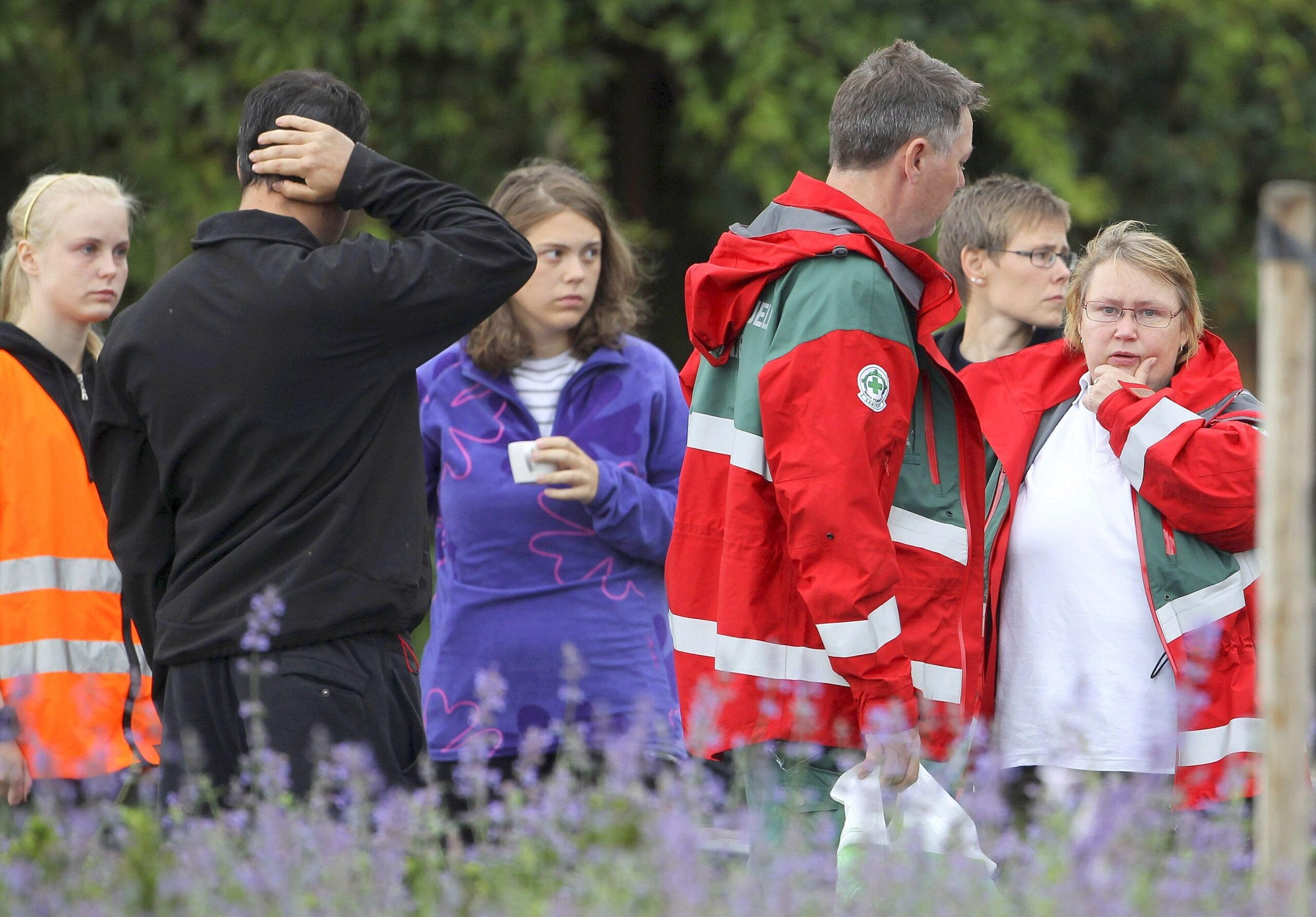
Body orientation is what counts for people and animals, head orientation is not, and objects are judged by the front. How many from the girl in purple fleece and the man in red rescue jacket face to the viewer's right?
1

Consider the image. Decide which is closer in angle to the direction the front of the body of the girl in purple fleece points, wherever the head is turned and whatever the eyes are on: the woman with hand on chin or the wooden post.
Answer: the wooden post

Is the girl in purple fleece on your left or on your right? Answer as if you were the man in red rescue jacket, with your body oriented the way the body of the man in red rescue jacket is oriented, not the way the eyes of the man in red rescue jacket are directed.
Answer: on your left

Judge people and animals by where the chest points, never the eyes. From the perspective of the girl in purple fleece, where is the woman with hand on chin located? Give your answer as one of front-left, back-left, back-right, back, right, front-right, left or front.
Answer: front-left

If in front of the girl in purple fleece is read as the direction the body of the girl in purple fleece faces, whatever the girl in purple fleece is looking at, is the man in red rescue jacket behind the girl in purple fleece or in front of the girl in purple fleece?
in front

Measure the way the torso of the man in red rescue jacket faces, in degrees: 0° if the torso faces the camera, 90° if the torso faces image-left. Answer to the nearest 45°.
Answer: approximately 270°

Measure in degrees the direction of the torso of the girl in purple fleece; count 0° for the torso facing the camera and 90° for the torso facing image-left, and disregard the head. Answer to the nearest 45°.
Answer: approximately 0°

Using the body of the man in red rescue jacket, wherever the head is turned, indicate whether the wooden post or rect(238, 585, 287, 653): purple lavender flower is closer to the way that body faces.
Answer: the wooden post

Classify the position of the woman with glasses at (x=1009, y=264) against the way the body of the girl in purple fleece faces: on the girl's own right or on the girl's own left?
on the girl's own left

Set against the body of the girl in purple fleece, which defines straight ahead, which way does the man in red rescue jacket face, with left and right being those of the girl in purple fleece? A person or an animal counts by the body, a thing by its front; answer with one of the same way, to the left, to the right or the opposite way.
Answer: to the left

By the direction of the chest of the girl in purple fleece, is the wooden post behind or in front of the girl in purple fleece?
in front
